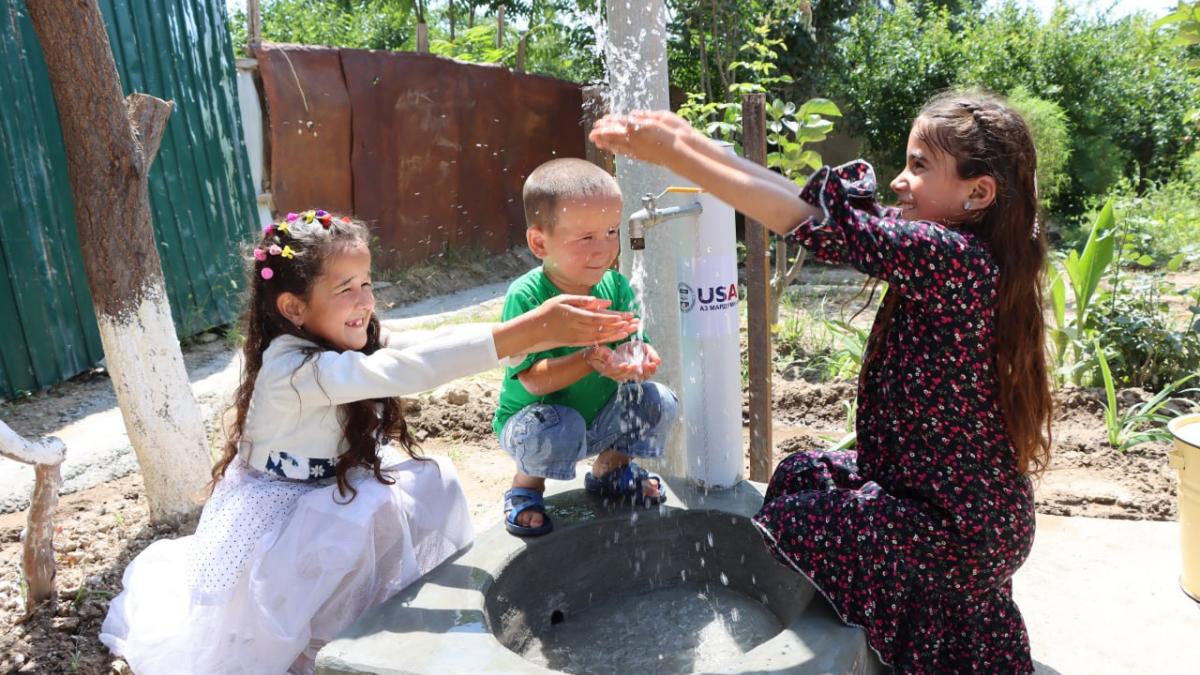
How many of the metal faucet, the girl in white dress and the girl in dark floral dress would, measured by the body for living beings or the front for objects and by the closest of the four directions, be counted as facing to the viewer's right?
1

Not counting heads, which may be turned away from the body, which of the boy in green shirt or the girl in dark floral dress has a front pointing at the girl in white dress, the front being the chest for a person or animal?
the girl in dark floral dress

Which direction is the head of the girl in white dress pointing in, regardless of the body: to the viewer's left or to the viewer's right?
to the viewer's right

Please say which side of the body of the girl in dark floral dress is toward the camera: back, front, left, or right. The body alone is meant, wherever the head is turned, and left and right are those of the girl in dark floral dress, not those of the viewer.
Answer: left

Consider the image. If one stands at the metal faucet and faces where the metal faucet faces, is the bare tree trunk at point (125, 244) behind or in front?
in front

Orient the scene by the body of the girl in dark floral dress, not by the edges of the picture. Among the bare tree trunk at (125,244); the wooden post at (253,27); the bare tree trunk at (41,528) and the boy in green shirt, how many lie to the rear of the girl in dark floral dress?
0

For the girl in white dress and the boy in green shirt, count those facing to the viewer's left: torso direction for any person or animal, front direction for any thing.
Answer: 0

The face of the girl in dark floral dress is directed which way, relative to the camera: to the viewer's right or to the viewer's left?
to the viewer's left

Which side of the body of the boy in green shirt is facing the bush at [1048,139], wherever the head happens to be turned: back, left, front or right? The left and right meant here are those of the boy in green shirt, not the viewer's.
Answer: left

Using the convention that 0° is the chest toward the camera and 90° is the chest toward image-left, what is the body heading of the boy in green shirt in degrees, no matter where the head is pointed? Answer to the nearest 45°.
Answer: approximately 315°

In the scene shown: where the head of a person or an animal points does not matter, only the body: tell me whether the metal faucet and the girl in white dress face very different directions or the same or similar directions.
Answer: very different directions

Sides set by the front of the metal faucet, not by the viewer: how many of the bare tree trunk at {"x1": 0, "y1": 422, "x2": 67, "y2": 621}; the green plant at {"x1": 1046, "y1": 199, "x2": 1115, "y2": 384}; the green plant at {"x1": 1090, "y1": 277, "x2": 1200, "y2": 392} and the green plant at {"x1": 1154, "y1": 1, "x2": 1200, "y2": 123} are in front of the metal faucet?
1

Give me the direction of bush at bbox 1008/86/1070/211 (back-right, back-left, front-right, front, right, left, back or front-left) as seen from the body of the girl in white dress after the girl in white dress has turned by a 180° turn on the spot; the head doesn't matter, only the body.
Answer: back-right

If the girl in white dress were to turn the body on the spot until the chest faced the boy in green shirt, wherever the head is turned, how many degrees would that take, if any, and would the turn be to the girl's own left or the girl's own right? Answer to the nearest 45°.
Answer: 0° — they already face them

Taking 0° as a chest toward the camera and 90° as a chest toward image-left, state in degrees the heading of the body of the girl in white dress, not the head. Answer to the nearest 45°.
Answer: approximately 270°

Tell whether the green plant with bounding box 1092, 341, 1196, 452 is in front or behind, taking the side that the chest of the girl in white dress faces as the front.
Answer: in front

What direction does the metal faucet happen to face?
to the viewer's left

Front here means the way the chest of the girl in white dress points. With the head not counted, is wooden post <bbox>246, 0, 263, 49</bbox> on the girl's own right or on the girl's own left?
on the girl's own left

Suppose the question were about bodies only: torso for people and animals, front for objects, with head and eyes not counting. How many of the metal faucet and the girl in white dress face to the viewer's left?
1

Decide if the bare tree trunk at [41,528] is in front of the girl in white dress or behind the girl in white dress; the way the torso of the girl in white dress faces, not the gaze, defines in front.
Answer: behind
